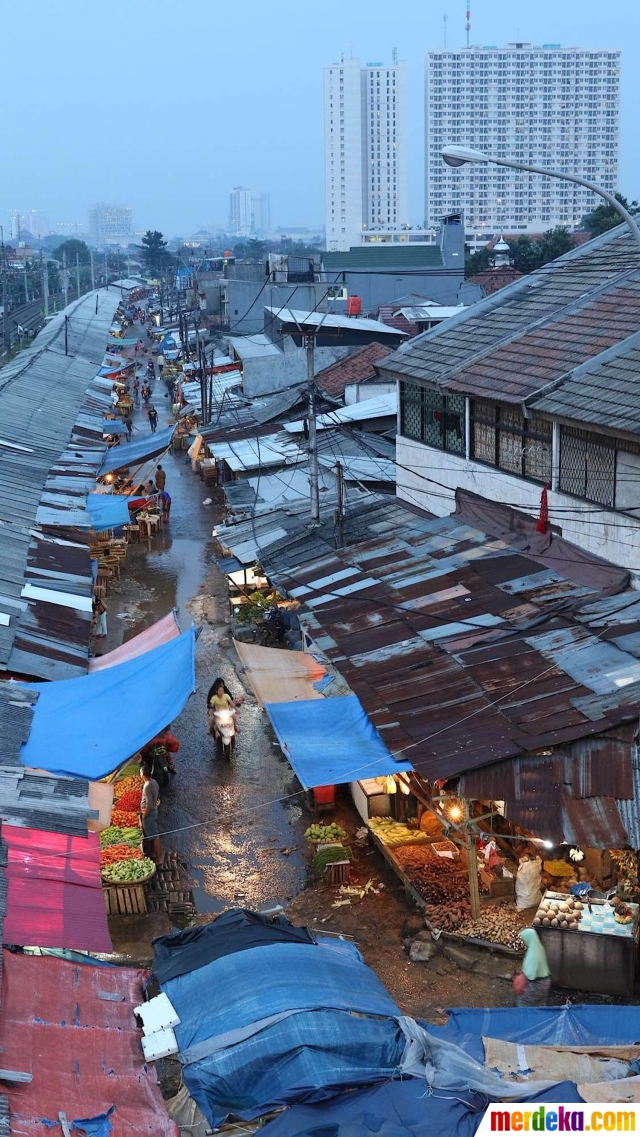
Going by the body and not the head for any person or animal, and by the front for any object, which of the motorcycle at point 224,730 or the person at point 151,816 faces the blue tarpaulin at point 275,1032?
the motorcycle

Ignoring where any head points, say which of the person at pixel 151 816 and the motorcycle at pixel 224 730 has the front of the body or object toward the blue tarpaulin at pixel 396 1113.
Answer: the motorcycle

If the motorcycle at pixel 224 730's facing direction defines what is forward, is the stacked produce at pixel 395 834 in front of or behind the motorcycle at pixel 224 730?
in front

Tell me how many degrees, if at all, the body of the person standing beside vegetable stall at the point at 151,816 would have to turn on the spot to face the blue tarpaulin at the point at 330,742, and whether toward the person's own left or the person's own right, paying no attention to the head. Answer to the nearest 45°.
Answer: approximately 135° to the person's own left

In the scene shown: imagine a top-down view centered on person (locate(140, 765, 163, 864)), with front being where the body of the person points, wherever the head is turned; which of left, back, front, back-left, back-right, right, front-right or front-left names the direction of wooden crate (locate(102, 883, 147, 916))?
left

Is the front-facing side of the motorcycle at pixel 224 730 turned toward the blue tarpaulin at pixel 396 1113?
yes
